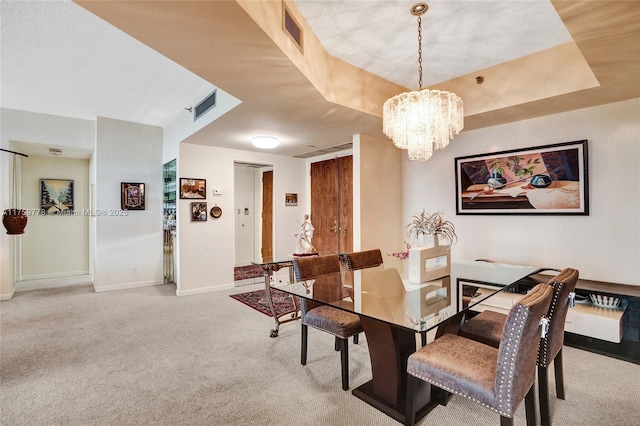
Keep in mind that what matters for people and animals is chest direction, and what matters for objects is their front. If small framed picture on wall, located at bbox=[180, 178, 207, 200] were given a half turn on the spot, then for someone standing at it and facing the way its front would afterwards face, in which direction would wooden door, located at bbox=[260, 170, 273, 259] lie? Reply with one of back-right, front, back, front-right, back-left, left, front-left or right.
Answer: front-right

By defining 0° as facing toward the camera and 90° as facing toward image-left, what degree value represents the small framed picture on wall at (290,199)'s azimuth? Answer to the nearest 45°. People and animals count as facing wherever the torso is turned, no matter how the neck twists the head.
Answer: approximately 0°

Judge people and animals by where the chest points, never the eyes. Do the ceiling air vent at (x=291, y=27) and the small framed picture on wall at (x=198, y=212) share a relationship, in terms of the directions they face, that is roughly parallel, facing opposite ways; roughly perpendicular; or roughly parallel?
roughly perpendicular

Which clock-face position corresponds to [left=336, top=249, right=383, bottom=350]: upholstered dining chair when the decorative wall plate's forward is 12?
The upholstered dining chair is roughly at 11 o'clock from the decorative wall plate.

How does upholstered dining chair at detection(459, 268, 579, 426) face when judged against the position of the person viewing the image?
facing away from the viewer and to the left of the viewer

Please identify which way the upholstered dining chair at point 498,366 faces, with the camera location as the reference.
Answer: facing away from the viewer and to the left of the viewer
